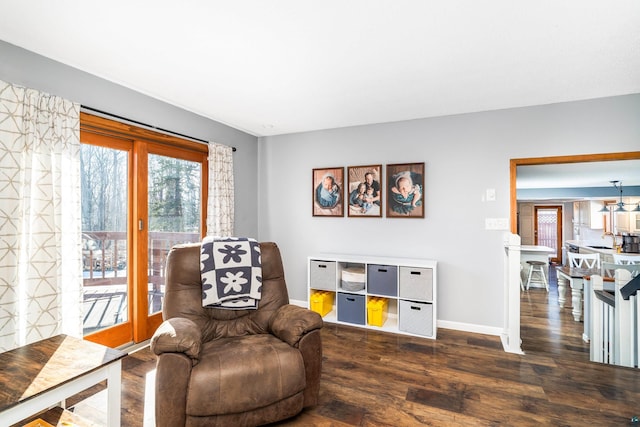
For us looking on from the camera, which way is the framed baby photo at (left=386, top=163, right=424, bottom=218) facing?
facing the viewer

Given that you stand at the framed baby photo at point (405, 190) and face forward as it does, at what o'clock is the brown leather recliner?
The brown leather recliner is roughly at 1 o'clock from the framed baby photo.

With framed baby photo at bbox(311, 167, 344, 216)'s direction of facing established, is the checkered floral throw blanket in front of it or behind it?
in front

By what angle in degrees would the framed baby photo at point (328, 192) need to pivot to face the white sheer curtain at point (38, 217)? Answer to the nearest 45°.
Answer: approximately 45° to its right

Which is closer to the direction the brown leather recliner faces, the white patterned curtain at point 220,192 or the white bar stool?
the white bar stool

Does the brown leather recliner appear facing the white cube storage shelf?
no

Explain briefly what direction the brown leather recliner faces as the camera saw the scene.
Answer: facing the viewer and to the right of the viewer

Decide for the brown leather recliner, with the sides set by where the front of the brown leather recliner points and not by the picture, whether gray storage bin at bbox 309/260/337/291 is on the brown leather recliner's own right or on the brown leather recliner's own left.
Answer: on the brown leather recliner's own left

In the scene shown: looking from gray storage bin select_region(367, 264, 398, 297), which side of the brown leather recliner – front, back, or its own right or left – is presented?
left

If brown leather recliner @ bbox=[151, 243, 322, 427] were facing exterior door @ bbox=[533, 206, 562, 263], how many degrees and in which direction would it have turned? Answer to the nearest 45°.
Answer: approximately 90° to its left

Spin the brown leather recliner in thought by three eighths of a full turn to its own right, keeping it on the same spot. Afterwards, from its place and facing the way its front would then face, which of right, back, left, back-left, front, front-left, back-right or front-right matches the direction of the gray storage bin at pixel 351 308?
back-right

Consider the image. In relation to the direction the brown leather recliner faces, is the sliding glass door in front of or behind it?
behind

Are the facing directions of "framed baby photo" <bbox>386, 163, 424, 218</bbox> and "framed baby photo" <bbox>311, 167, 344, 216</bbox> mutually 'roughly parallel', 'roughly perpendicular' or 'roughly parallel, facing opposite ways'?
roughly parallel

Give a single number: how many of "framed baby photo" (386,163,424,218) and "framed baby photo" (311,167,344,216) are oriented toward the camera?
2
